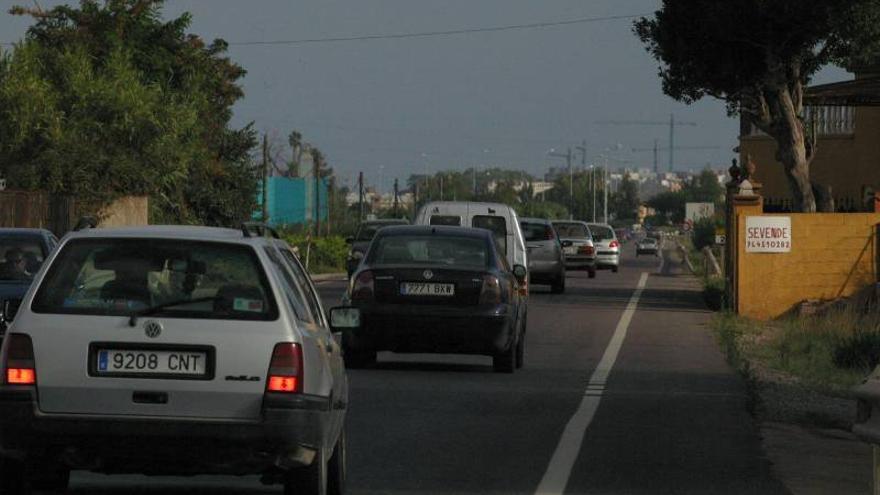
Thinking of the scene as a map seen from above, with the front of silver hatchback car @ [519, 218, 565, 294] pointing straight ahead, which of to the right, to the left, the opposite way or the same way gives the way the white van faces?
the same way

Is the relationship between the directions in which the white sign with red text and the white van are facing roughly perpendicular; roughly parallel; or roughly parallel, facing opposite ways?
roughly parallel, facing opposite ways

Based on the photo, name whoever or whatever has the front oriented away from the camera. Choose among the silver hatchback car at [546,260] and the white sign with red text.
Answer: the silver hatchback car

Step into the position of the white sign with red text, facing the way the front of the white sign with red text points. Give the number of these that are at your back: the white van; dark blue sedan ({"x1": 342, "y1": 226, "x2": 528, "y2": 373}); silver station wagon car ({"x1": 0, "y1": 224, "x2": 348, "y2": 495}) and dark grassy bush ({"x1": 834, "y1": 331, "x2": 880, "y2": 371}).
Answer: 0

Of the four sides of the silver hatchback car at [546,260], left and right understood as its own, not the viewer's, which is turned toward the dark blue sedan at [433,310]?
back

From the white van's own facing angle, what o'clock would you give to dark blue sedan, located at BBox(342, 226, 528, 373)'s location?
The dark blue sedan is roughly at 6 o'clock from the white van.

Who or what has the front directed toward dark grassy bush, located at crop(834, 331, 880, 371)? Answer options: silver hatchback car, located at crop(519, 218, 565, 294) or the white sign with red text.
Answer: the white sign with red text

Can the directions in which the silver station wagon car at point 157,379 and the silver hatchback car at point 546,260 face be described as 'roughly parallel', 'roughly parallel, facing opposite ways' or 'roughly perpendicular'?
roughly parallel

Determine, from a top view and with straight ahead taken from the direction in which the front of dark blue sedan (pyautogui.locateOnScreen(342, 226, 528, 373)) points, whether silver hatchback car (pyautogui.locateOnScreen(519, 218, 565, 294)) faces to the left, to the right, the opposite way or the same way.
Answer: the same way

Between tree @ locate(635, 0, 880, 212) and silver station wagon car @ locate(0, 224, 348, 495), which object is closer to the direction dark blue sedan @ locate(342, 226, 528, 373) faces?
the tree

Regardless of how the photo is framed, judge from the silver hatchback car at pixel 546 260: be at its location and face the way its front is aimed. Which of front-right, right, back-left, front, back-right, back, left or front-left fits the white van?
back

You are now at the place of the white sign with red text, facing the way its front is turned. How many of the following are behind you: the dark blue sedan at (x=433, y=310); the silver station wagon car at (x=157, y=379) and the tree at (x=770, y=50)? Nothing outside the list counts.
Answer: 1

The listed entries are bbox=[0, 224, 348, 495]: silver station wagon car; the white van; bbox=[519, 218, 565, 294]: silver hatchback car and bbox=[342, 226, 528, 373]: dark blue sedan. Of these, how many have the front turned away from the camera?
4

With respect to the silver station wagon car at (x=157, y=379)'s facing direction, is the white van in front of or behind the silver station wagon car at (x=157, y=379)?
in front

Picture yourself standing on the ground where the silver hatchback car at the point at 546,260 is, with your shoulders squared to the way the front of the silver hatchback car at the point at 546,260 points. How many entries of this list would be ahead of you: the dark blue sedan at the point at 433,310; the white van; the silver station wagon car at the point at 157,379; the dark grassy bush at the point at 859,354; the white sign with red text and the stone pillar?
0

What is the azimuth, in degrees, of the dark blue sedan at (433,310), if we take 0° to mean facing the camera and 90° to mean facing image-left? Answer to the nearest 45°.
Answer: approximately 180°

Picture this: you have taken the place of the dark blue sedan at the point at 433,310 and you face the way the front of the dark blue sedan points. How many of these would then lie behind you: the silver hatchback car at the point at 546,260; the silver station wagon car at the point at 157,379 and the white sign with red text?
1

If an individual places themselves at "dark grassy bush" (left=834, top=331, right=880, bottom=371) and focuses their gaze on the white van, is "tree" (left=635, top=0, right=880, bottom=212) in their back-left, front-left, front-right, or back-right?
front-right

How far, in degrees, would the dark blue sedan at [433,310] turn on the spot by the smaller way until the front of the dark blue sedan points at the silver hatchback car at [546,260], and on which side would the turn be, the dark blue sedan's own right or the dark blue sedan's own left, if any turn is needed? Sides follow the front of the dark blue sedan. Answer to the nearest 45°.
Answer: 0° — it already faces it
